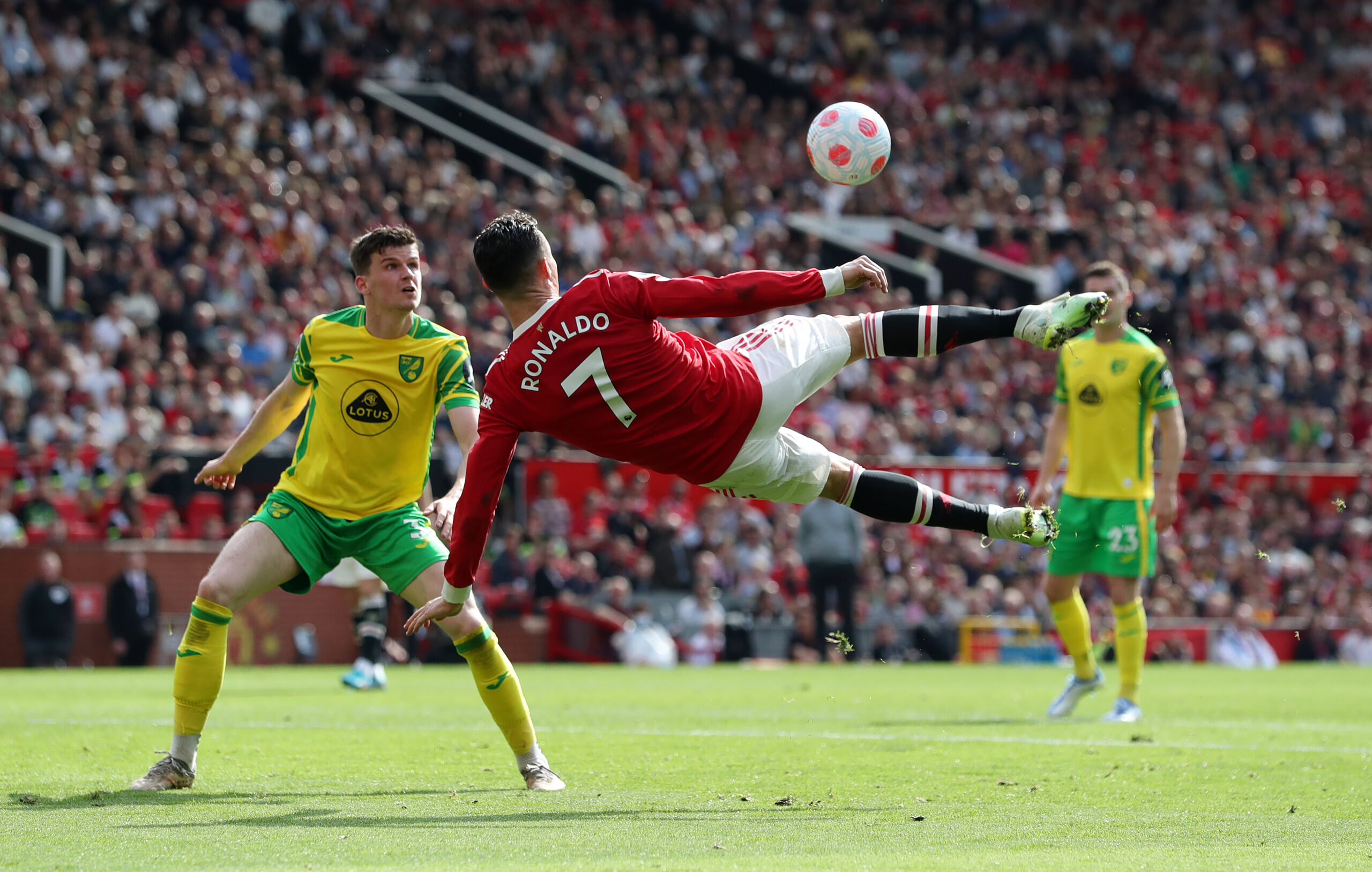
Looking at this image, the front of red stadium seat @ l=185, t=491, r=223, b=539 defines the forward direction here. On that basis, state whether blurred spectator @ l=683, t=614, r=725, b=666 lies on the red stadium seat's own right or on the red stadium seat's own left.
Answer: on the red stadium seat's own left

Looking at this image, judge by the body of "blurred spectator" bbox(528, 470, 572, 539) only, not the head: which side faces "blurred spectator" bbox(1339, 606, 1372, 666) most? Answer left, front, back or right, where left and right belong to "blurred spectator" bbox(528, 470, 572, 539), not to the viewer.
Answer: left

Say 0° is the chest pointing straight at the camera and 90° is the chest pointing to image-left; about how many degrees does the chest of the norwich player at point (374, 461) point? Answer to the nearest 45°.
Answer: approximately 0°

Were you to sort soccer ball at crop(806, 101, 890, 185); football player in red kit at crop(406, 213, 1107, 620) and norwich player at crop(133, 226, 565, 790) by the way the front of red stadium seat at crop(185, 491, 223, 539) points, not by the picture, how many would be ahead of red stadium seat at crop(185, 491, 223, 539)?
3

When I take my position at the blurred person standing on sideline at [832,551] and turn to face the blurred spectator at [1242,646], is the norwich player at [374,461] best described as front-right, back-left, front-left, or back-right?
back-right

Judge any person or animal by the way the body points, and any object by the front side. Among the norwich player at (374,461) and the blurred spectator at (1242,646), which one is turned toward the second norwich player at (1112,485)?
the blurred spectator

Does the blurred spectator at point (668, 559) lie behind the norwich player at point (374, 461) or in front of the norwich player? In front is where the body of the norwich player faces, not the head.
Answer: behind

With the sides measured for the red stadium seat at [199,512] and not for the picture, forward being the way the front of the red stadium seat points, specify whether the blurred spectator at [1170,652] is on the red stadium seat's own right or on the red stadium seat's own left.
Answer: on the red stadium seat's own left
